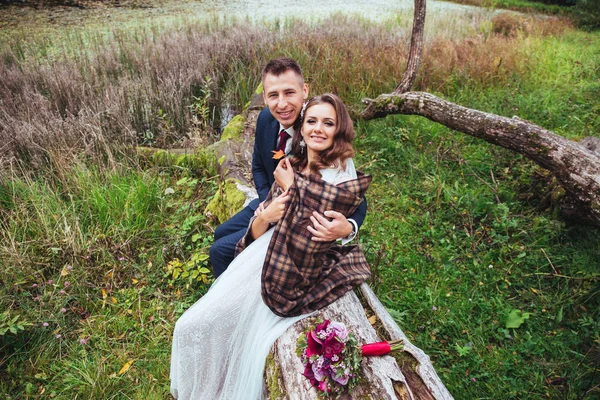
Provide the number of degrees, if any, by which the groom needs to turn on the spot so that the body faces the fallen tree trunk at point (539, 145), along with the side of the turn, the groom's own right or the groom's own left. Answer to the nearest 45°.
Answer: approximately 90° to the groom's own left

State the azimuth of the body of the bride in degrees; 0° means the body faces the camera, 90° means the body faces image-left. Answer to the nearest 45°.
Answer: approximately 45°

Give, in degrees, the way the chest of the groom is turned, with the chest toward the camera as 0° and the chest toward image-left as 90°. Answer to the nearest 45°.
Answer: approximately 0°

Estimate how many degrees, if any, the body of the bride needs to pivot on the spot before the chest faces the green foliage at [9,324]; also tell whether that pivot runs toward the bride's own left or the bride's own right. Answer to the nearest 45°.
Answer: approximately 45° to the bride's own right

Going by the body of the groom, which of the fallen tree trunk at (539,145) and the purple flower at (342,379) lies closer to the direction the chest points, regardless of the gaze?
the purple flower

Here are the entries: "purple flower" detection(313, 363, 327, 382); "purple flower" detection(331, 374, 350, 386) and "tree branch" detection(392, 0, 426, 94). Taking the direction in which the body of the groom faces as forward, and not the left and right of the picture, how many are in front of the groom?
2
